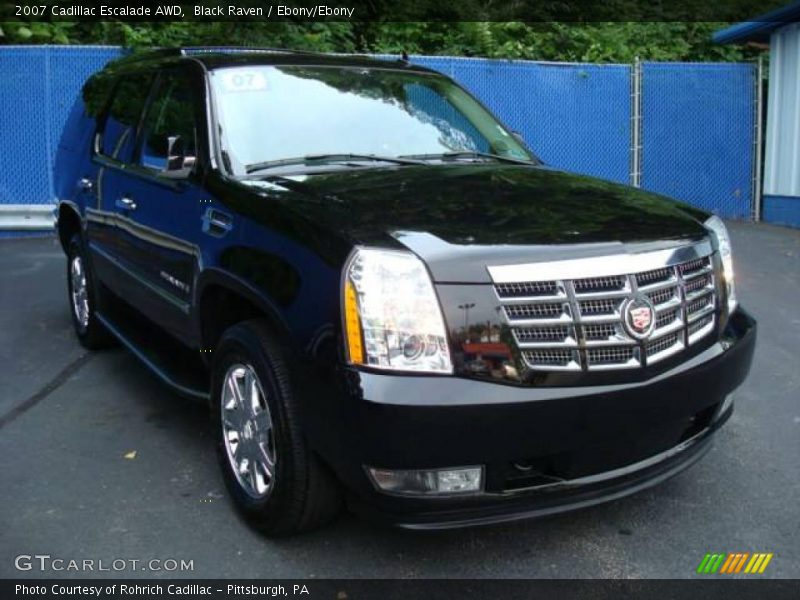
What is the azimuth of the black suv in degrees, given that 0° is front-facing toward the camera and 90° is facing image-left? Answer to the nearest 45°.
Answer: approximately 315°
